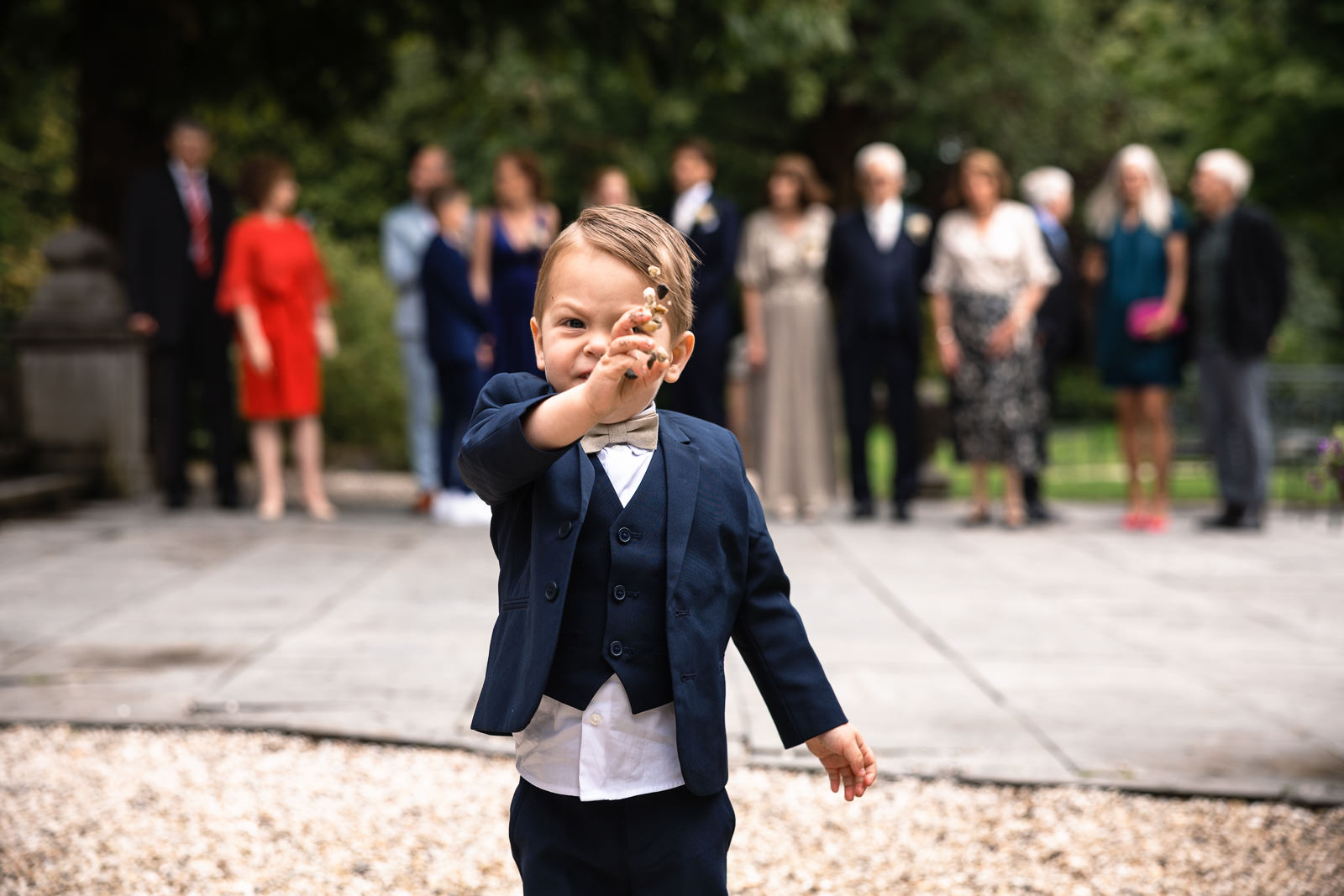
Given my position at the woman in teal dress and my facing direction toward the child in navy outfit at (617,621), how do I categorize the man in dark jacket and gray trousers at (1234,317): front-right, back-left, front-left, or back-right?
back-left

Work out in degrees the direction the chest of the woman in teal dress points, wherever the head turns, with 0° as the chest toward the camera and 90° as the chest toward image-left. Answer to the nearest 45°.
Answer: approximately 0°

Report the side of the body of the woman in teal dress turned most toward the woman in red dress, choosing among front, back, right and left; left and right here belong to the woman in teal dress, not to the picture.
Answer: right

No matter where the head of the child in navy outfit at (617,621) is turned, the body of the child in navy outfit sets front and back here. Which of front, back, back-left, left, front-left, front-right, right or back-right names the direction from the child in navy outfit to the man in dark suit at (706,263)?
back
